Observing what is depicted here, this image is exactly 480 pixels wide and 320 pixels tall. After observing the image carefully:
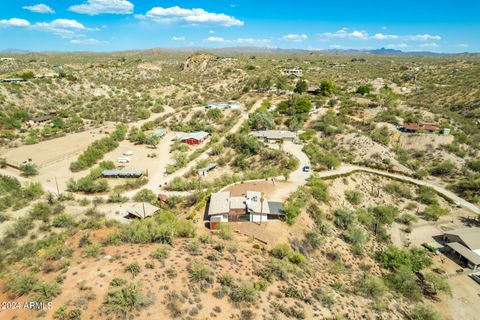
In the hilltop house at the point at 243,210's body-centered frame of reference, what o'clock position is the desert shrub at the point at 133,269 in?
The desert shrub is roughly at 1 o'clock from the hilltop house.

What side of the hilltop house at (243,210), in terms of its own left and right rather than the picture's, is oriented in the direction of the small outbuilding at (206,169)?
back

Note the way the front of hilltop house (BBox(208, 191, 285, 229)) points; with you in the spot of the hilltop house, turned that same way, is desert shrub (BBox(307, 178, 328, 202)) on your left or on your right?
on your left

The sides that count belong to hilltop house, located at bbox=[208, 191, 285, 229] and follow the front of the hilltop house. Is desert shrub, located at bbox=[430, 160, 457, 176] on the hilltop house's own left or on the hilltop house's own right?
on the hilltop house's own left

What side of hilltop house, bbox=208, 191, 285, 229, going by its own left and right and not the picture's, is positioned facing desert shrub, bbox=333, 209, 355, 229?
left

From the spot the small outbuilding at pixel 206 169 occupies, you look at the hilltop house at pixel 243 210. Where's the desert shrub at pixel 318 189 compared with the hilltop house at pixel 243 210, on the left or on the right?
left

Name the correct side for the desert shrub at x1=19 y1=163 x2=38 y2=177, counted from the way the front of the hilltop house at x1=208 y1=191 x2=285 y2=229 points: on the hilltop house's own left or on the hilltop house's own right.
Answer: on the hilltop house's own right

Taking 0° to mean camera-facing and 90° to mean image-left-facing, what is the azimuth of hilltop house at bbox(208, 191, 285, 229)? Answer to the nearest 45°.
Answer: approximately 0°

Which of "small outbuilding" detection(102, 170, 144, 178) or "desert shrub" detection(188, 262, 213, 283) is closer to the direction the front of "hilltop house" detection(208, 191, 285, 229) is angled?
the desert shrub
